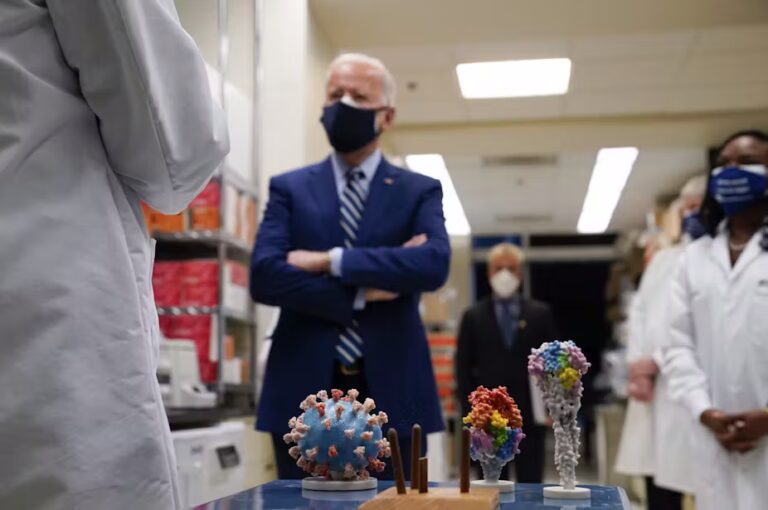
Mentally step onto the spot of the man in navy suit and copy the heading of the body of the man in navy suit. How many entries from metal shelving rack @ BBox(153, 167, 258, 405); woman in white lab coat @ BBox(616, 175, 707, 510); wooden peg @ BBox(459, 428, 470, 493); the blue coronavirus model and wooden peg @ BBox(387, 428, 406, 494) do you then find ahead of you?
3

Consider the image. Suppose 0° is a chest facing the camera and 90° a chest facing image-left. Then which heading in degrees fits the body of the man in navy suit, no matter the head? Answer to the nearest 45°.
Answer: approximately 0°

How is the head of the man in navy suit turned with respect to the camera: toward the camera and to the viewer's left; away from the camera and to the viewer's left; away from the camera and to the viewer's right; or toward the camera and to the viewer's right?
toward the camera and to the viewer's left

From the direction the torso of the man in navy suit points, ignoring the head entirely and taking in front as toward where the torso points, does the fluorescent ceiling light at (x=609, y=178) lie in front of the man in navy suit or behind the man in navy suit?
behind

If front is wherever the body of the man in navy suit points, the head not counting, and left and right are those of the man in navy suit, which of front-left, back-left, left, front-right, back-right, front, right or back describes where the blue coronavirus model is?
front

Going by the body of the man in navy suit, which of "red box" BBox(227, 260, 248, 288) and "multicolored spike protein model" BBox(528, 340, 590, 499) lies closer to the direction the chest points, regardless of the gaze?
the multicolored spike protein model

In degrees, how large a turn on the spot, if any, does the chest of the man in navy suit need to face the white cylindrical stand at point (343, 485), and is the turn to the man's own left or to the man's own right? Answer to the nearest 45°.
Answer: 0° — they already face it

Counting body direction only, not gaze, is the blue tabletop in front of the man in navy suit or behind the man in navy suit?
in front

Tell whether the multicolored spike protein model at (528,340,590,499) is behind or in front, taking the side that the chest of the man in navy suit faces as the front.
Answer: in front

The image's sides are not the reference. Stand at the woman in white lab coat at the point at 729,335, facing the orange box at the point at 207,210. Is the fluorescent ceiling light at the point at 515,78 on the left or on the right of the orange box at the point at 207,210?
right

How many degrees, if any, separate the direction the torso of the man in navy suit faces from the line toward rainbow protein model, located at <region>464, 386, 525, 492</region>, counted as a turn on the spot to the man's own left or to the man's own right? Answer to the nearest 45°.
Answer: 0° — they already face it

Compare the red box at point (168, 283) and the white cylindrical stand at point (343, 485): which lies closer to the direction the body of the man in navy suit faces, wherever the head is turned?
the white cylindrical stand

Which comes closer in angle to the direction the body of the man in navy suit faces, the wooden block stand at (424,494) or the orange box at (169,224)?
the wooden block stand

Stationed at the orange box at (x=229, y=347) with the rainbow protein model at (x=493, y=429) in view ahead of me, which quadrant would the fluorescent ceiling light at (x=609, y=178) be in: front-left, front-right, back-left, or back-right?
back-left
